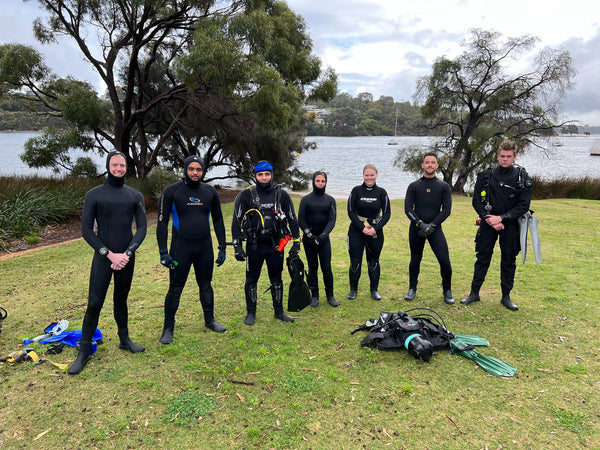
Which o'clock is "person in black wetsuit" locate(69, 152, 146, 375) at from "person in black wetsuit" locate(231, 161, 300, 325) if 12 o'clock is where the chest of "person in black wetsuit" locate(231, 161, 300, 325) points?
"person in black wetsuit" locate(69, 152, 146, 375) is roughly at 2 o'clock from "person in black wetsuit" locate(231, 161, 300, 325).

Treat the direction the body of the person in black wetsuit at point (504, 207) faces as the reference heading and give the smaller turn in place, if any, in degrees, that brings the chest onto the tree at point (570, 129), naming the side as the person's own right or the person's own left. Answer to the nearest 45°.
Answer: approximately 180°

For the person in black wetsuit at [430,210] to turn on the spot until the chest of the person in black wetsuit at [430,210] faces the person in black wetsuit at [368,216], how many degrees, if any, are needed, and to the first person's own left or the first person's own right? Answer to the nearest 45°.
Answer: approximately 90° to the first person's own right

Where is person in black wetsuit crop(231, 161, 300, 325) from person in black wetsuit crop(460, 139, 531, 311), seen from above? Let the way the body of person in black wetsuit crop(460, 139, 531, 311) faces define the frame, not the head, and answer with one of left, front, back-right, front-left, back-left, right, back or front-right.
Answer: front-right

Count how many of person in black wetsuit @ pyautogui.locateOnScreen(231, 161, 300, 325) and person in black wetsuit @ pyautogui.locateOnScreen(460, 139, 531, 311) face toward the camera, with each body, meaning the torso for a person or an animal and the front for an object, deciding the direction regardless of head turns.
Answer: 2

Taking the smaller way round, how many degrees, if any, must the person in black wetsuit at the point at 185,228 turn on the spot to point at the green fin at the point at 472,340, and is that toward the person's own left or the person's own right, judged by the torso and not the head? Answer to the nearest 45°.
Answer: approximately 90° to the person's own left

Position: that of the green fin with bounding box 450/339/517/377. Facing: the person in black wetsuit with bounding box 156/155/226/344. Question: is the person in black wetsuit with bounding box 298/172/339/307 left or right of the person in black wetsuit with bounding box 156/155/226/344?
right

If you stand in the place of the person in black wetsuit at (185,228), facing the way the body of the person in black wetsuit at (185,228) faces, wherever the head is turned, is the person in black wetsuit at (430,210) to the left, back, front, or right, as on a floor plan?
left

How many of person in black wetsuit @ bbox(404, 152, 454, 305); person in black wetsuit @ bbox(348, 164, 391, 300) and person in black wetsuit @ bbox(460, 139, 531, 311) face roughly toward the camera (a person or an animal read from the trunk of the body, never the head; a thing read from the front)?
3

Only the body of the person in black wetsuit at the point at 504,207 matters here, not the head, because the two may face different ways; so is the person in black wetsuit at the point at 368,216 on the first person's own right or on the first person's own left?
on the first person's own right
